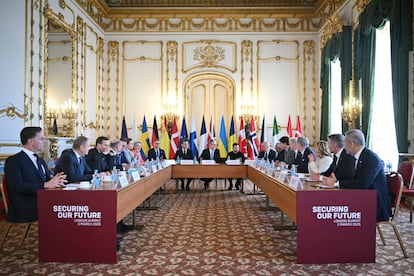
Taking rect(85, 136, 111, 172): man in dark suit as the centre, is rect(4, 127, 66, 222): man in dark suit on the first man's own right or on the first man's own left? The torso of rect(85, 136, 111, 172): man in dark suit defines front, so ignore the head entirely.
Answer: on the first man's own right

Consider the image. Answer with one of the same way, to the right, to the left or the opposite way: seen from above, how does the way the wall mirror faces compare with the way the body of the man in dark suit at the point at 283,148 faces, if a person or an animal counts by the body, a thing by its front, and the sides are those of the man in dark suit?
the opposite way

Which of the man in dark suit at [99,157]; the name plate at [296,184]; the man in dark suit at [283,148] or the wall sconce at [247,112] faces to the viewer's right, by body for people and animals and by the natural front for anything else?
the man in dark suit at [99,157]

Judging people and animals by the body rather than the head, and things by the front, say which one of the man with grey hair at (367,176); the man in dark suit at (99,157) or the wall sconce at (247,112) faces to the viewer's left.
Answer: the man with grey hair

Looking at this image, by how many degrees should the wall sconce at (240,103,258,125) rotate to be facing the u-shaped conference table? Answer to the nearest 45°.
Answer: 0° — it already faces it

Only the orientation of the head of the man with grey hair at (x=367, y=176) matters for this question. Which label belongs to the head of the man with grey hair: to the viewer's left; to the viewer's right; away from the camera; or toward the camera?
to the viewer's left

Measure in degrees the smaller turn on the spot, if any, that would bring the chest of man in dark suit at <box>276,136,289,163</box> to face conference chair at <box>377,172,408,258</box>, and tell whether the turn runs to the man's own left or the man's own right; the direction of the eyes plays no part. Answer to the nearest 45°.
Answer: approximately 90° to the man's own left

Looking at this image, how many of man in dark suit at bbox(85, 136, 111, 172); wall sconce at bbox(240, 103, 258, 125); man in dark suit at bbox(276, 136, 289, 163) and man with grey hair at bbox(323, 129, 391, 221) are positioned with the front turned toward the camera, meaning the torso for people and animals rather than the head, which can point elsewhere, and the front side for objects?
1

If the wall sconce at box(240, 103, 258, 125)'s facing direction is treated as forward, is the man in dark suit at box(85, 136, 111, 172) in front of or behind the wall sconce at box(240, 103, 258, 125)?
in front

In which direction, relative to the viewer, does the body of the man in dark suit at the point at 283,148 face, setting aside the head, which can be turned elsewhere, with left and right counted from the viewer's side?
facing to the left of the viewer

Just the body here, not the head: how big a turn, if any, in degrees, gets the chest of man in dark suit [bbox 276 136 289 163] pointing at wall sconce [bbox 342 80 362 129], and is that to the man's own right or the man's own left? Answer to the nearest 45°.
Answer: approximately 180°

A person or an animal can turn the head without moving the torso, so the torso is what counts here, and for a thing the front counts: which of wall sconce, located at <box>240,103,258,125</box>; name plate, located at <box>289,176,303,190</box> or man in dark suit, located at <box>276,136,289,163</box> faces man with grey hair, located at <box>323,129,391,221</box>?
the wall sconce

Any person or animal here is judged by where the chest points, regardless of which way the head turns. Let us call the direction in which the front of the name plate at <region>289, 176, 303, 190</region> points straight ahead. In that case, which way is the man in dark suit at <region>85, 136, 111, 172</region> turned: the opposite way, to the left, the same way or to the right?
the opposite way

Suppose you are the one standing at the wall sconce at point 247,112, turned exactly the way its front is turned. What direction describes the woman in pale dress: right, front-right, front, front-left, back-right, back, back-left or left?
front

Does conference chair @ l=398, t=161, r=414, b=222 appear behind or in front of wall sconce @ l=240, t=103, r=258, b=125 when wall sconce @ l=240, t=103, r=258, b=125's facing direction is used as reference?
in front

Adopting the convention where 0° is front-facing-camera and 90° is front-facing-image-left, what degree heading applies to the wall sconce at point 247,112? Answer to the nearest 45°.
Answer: approximately 0°

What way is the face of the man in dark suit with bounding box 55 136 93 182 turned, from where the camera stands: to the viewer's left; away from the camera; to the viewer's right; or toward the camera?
to the viewer's right

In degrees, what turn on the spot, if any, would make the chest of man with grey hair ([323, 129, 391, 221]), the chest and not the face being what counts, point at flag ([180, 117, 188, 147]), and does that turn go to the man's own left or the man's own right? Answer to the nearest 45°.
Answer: approximately 45° to the man's own right
